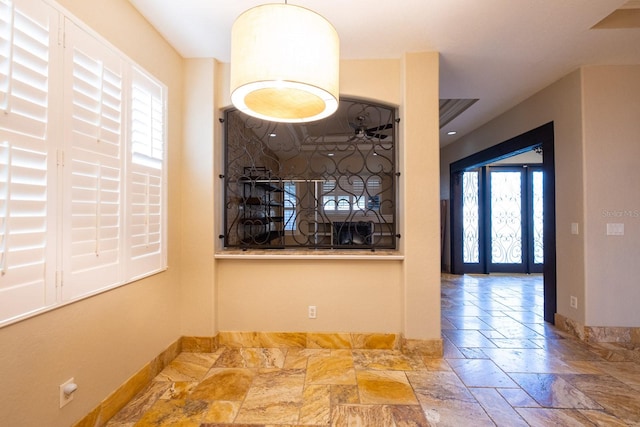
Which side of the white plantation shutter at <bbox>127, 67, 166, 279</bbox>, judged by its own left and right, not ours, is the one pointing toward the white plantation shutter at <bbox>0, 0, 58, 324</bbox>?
right

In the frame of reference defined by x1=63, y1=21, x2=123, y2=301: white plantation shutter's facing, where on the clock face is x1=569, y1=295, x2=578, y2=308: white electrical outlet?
The white electrical outlet is roughly at 11 o'clock from the white plantation shutter.

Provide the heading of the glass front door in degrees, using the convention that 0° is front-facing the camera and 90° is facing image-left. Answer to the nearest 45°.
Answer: approximately 0°

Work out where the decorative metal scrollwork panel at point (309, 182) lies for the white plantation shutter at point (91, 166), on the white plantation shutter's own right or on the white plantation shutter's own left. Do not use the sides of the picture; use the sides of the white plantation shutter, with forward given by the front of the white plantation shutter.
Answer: on the white plantation shutter's own left

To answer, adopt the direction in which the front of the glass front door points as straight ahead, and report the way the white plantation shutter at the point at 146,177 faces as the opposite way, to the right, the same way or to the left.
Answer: to the left

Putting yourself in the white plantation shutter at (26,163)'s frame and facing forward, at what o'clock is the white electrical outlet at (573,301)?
The white electrical outlet is roughly at 11 o'clock from the white plantation shutter.

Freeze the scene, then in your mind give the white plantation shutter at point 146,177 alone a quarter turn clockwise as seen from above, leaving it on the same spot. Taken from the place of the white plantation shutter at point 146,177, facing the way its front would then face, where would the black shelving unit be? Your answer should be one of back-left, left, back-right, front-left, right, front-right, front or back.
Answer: back

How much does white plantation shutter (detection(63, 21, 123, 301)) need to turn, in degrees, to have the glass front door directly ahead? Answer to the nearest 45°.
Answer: approximately 45° to its left

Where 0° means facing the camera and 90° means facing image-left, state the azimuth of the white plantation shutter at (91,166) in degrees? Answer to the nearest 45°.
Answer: approximately 315°
